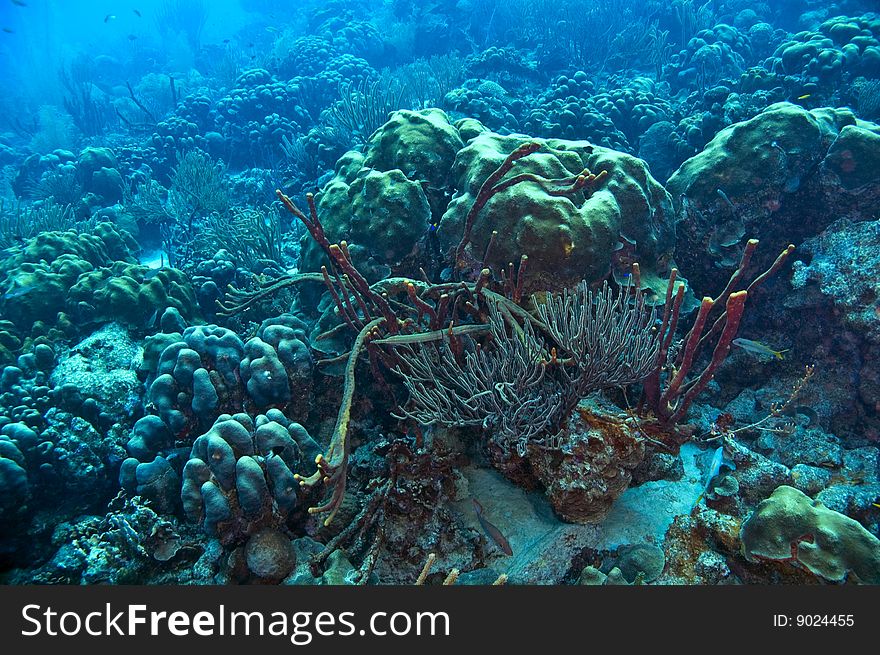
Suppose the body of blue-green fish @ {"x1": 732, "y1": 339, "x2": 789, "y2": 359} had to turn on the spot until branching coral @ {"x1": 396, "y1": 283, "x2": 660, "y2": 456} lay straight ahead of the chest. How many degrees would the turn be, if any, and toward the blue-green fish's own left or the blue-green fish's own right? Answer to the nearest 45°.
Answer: approximately 45° to the blue-green fish's own left

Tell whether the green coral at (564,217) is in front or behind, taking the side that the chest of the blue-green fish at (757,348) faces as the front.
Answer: in front

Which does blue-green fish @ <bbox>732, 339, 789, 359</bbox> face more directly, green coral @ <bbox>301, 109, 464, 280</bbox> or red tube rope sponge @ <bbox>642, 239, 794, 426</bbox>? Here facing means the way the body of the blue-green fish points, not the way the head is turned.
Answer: the green coral

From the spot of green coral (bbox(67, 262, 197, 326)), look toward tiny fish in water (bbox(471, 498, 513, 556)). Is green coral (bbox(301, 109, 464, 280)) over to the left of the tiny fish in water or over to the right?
left

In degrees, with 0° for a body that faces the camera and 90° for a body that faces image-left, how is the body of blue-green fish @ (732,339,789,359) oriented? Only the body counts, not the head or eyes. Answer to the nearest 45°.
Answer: approximately 90°

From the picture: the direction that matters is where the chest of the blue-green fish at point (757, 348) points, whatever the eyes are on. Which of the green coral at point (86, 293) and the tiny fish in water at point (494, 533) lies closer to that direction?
the green coral

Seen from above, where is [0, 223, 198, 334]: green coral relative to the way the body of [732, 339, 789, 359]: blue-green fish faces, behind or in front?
in front

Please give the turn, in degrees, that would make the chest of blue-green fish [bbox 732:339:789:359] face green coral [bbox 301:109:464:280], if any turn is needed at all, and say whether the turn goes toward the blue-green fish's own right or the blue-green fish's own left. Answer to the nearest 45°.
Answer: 0° — it already faces it

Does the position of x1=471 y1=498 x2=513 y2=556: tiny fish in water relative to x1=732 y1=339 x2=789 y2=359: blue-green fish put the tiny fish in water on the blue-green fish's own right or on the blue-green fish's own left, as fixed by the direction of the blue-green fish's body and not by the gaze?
on the blue-green fish's own left
